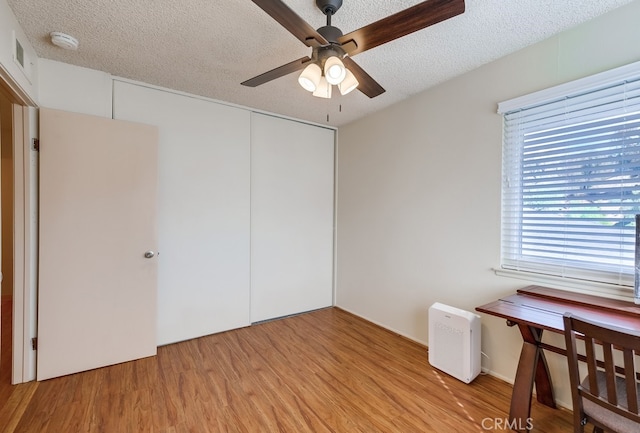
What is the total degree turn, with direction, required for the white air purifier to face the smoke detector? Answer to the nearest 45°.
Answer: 0° — it already faces it

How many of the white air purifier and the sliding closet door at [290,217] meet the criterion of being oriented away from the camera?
0

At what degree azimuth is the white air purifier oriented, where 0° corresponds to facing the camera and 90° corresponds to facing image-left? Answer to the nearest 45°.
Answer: approximately 45°

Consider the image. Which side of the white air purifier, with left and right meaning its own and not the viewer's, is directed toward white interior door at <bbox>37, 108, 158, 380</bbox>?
front

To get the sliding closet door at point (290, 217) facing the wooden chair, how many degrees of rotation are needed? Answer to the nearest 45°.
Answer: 0° — it already faces it

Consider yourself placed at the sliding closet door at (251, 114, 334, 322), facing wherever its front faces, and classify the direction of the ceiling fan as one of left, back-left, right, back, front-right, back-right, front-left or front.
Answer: front-right

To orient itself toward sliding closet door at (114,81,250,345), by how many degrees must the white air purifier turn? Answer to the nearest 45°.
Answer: approximately 45° to its right

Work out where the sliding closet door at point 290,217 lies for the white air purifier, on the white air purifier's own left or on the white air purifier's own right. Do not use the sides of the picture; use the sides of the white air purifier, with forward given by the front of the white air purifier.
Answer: on the white air purifier's own right

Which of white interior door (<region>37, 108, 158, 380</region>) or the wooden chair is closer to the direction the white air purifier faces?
the white interior door

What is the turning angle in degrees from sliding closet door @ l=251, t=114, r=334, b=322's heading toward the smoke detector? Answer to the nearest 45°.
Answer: approximately 90° to its right

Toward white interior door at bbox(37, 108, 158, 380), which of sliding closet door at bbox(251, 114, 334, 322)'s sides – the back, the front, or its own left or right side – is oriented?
right
